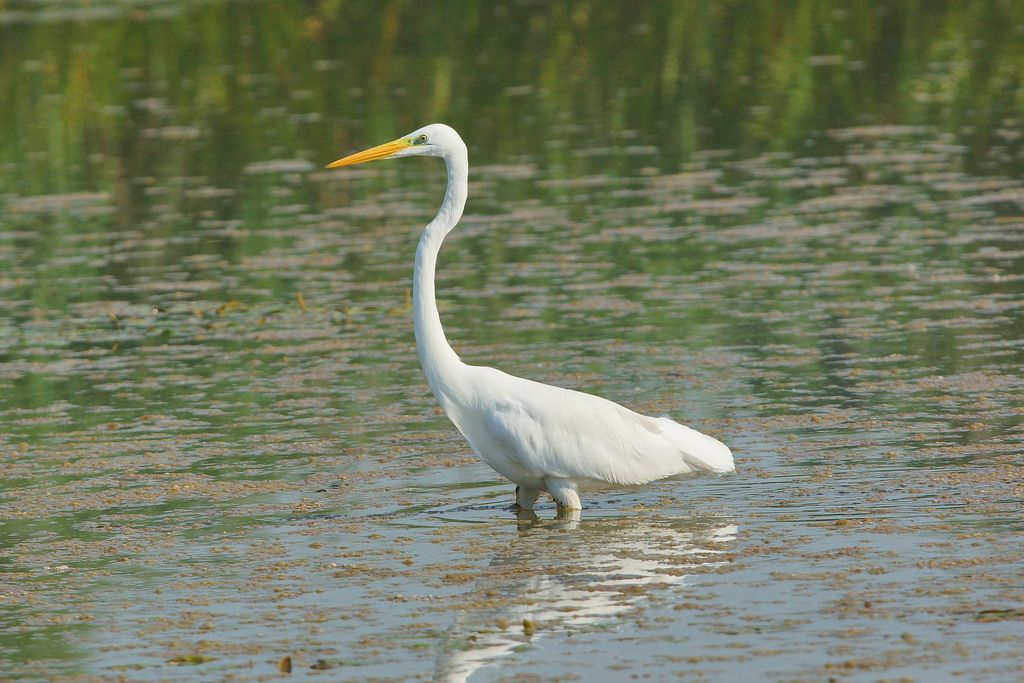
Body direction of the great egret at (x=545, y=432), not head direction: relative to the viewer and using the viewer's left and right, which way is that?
facing to the left of the viewer
